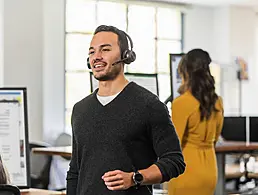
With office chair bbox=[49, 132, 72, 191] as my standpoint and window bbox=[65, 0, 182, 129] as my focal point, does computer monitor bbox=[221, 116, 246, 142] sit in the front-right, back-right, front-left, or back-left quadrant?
front-right

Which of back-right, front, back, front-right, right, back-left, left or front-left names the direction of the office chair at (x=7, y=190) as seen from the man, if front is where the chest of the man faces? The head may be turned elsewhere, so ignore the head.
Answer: front-right

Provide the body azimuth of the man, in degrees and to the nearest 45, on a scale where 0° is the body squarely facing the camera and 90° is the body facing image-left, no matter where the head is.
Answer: approximately 45°

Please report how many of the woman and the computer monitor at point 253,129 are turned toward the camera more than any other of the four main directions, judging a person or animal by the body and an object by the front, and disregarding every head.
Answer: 1

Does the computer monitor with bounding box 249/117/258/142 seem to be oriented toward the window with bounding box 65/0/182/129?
no

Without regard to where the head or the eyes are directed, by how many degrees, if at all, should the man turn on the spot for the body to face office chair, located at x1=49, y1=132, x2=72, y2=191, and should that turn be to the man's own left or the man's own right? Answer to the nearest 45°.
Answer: approximately 135° to the man's own right

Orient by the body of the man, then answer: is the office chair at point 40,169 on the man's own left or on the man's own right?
on the man's own right

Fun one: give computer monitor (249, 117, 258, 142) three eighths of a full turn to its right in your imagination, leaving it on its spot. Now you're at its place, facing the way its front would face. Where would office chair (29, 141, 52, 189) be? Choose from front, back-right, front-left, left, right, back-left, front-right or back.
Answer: left

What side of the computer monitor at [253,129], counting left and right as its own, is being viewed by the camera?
front

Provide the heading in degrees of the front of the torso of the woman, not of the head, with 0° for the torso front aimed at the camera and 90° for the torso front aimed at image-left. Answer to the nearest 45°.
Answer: approximately 135°

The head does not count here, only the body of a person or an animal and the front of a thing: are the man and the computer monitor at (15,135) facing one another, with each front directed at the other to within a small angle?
no

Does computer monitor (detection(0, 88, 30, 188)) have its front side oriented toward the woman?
no

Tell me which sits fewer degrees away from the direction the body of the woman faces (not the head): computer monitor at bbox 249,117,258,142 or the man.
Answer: the computer monitor

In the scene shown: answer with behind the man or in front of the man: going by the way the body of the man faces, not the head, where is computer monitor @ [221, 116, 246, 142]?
behind

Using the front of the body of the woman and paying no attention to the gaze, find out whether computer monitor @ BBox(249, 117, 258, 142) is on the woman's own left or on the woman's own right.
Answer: on the woman's own right

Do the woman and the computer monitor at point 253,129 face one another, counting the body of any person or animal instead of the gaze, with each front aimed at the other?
no
